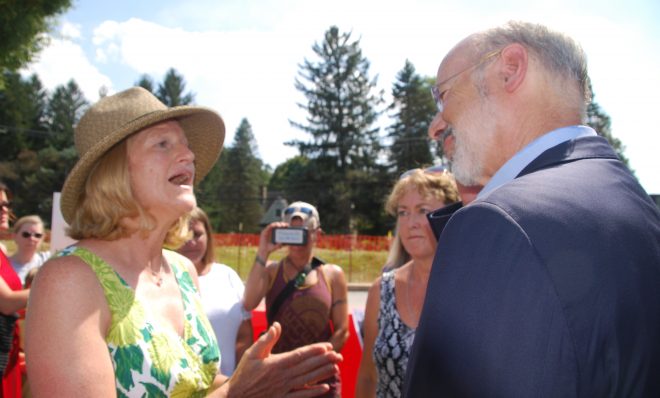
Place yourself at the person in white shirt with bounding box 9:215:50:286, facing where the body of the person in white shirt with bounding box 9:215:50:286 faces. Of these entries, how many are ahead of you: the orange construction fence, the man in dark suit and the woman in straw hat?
2

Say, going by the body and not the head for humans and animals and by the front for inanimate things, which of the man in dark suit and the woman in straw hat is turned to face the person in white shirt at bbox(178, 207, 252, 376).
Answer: the man in dark suit

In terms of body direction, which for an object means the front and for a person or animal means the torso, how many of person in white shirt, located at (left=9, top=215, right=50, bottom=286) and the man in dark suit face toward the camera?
1

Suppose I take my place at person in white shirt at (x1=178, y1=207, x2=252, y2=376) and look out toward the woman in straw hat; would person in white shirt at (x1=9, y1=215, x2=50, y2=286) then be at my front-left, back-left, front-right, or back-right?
back-right

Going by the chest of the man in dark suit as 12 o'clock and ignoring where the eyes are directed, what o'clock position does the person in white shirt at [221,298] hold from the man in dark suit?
The person in white shirt is roughly at 12 o'clock from the man in dark suit.

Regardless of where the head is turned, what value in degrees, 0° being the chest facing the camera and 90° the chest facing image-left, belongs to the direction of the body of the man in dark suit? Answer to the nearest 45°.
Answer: approximately 135°

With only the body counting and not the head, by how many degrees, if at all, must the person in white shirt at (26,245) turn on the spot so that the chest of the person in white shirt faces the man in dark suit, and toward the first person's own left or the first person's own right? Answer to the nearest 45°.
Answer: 0° — they already face them

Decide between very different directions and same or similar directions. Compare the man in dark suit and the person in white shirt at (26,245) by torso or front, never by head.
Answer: very different directions

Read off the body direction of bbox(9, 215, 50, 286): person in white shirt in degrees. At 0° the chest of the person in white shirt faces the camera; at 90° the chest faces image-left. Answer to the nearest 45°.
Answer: approximately 0°

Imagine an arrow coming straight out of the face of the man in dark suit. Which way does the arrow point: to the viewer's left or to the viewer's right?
to the viewer's left
